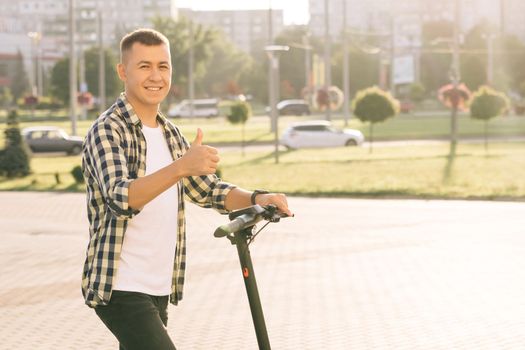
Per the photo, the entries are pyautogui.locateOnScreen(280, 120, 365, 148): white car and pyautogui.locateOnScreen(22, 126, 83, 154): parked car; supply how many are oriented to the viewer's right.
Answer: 2

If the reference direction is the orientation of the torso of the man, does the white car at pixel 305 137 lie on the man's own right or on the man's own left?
on the man's own left

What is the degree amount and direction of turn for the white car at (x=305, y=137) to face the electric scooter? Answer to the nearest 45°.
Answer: approximately 90° to its right

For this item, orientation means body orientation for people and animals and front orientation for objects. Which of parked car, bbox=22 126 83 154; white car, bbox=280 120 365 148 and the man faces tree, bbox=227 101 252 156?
the parked car

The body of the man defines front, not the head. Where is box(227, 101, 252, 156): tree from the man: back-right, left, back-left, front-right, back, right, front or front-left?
back-left

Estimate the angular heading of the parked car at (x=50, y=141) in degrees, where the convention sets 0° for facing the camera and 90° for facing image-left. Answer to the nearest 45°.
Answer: approximately 270°

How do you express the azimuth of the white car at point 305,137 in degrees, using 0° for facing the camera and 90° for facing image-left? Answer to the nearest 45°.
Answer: approximately 270°
